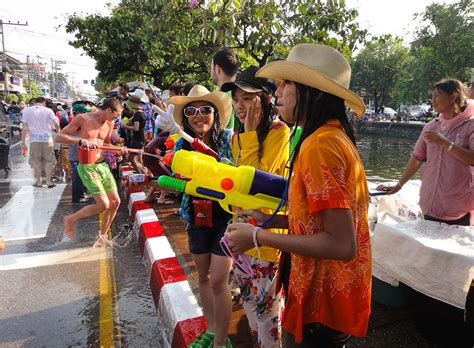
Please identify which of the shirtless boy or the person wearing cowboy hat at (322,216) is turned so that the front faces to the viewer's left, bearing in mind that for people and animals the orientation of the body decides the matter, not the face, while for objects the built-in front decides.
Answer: the person wearing cowboy hat

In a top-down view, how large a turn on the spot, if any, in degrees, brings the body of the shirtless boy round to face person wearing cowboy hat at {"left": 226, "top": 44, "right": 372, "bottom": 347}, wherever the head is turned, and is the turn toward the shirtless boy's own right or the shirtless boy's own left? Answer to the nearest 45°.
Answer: approximately 45° to the shirtless boy's own right

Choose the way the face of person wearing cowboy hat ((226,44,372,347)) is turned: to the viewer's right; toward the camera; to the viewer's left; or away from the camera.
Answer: to the viewer's left

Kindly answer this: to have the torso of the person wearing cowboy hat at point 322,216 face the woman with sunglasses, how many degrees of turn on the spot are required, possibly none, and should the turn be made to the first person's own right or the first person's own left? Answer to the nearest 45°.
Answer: approximately 45° to the first person's own right

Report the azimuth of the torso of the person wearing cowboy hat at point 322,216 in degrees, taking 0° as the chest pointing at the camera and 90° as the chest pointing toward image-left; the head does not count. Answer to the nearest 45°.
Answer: approximately 90°

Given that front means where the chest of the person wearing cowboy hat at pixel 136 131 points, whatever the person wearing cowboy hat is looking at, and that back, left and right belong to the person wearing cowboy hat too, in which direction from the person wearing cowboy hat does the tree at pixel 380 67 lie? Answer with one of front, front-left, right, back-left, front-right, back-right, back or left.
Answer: back-right

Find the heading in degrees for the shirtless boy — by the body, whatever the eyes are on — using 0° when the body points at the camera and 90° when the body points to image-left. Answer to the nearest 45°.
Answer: approximately 315°

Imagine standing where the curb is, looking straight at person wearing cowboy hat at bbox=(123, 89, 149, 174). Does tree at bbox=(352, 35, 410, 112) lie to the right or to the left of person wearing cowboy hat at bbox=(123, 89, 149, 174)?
right

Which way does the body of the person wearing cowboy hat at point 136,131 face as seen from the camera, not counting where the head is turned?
to the viewer's left

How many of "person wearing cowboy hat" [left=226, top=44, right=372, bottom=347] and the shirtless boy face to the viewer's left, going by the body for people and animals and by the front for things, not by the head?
1

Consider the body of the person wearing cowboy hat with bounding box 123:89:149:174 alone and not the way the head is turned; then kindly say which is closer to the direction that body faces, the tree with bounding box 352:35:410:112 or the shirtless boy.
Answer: the shirtless boy
